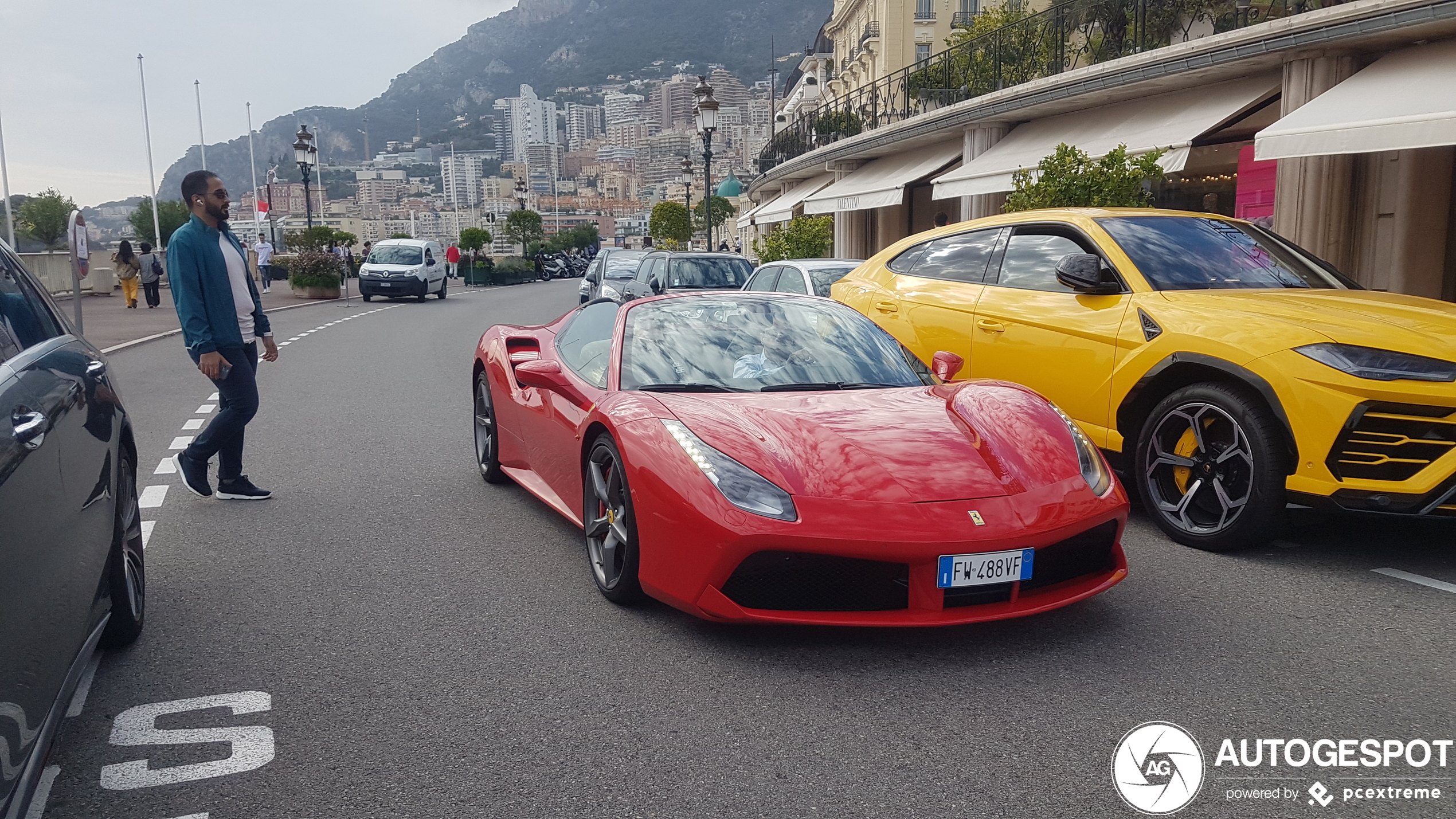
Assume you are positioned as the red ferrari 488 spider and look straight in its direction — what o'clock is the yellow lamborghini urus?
The yellow lamborghini urus is roughly at 9 o'clock from the red ferrari 488 spider.

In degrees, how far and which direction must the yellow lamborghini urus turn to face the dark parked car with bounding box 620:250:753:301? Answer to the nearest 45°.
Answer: approximately 180°

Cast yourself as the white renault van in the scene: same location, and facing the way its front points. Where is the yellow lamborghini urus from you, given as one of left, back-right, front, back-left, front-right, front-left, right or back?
front-left

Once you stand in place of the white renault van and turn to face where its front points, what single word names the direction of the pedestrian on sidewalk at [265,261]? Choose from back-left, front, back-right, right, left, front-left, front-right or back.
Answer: right

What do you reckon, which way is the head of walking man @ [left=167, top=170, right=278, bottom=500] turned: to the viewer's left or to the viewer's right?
to the viewer's right
